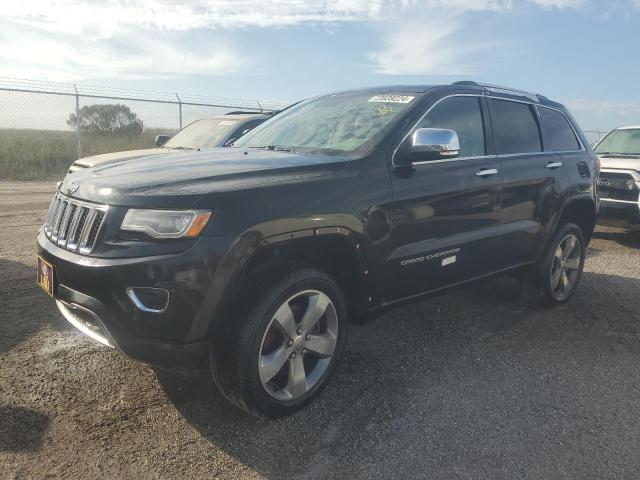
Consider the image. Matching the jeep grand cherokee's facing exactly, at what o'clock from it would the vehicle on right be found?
The vehicle on right is roughly at 6 o'clock from the jeep grand cherokee.

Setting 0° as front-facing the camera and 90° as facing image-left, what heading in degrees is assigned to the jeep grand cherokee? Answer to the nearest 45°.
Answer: approximately 45°

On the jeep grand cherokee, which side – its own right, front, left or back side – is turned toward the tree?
right
